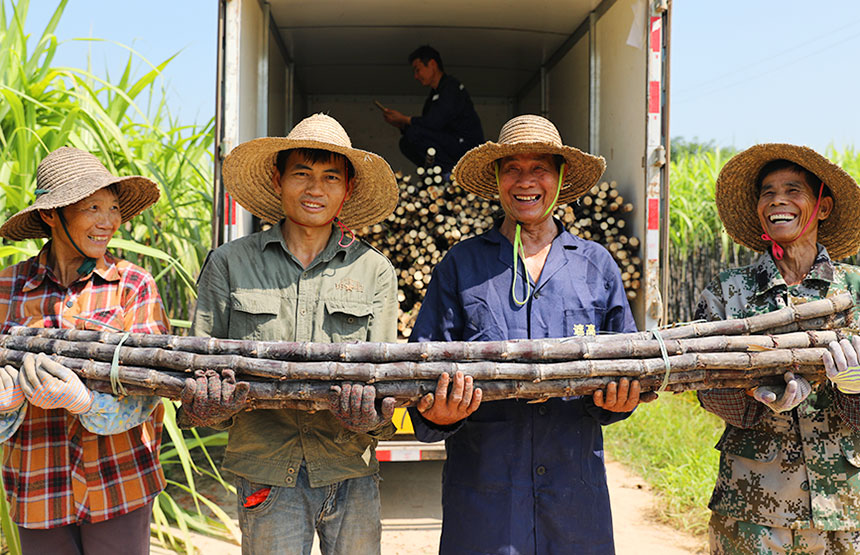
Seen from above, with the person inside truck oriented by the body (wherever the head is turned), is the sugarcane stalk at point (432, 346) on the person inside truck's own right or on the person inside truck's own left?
on the person inside truck's own left

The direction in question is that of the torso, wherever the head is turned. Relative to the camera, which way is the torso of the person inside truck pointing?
to the viewer's left

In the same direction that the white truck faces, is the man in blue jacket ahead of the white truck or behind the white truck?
behind

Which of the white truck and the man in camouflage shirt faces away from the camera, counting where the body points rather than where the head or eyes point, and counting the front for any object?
the white truck

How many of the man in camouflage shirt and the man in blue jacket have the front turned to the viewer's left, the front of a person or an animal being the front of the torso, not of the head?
0

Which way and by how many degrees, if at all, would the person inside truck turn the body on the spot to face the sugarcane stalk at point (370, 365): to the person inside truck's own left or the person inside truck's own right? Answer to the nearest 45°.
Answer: approximately 90° to the person inside truck's own left

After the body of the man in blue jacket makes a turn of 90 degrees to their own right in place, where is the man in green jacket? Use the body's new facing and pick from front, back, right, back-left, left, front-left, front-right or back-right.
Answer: front

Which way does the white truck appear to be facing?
away from the camera

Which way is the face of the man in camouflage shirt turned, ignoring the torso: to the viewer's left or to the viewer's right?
to the viewer's left

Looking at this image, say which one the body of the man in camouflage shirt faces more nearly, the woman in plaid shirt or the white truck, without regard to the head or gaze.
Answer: the woman in plaid shirt

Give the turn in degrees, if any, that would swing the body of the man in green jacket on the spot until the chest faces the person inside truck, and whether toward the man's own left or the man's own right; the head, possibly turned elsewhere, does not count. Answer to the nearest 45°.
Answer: approximately 180°

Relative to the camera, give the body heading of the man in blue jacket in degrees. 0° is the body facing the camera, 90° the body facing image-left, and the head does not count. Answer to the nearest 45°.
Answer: approximately 0°
